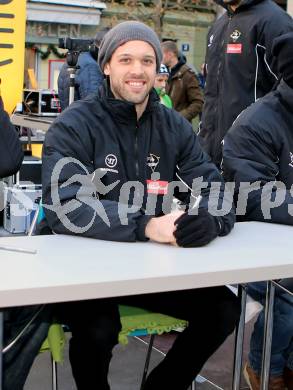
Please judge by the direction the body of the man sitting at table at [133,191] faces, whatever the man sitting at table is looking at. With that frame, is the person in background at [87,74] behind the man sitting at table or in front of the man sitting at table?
behind

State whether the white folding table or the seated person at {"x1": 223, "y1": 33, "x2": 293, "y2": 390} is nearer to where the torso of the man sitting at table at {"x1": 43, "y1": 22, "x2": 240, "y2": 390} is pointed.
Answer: the white folding table

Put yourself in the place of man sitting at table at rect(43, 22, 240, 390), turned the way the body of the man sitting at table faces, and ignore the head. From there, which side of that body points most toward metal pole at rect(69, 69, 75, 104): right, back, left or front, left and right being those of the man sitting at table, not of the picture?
back

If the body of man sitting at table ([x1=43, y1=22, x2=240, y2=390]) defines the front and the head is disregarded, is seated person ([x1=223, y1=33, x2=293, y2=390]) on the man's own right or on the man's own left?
on the man's own left

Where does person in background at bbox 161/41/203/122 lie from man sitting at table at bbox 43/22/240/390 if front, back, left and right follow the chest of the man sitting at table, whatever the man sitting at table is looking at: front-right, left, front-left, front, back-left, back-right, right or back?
back

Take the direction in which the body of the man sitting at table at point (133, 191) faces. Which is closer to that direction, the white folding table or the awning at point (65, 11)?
the white folding table

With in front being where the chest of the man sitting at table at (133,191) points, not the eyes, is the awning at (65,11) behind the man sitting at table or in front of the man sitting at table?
behind

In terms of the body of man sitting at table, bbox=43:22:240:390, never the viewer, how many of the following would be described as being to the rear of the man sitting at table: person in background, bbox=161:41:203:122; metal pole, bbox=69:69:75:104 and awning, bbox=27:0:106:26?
3

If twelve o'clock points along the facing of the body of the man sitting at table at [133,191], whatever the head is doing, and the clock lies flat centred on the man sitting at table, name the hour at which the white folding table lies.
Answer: The white folding table is roughly at 12 o'clock from the man sitting at table.

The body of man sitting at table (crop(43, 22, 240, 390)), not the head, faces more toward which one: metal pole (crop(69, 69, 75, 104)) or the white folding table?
the white folding table
